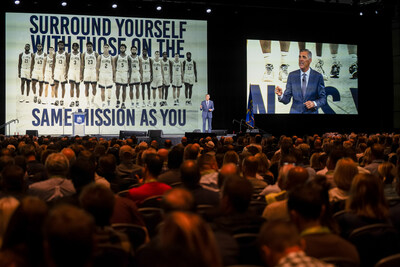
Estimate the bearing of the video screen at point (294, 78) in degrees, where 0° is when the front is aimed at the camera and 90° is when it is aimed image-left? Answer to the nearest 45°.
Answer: approximately 0°

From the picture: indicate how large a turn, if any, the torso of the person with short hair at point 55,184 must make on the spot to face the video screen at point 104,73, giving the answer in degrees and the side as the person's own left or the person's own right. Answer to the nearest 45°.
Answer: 0° — they already face it

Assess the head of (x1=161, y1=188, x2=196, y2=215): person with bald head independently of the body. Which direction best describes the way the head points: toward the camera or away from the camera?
away from the camera

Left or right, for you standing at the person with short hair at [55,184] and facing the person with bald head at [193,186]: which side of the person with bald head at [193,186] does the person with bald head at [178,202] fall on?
right

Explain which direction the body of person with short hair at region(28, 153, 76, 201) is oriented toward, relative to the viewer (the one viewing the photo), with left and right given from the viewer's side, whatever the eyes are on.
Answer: facing away from the viewer

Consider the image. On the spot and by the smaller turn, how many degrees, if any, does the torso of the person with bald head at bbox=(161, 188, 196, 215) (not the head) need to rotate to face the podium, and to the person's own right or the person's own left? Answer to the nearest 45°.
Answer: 0° — they already face it

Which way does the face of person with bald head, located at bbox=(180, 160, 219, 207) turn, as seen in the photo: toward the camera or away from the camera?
away from the camera

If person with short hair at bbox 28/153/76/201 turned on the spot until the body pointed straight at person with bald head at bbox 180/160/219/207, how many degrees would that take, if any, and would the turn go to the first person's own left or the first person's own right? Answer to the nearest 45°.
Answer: approximately 135° to the first person's own right

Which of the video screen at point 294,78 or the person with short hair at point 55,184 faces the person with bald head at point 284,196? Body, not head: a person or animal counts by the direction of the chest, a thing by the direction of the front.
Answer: the video screen

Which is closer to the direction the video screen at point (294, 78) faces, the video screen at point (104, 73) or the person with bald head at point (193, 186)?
the person with bald head

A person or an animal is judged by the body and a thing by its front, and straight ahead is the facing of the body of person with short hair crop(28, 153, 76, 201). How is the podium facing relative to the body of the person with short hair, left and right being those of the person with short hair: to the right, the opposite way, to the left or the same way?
the opposite way

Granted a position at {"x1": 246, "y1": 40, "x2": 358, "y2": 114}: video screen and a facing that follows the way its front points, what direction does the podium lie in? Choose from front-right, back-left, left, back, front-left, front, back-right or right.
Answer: front-right

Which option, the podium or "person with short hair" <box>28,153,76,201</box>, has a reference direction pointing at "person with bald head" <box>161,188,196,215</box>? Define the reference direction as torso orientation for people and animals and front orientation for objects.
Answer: the podium

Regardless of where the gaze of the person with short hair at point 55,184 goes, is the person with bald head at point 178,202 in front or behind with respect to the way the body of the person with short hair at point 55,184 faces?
behind

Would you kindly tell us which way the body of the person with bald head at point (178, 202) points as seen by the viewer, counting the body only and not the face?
away from the camera
